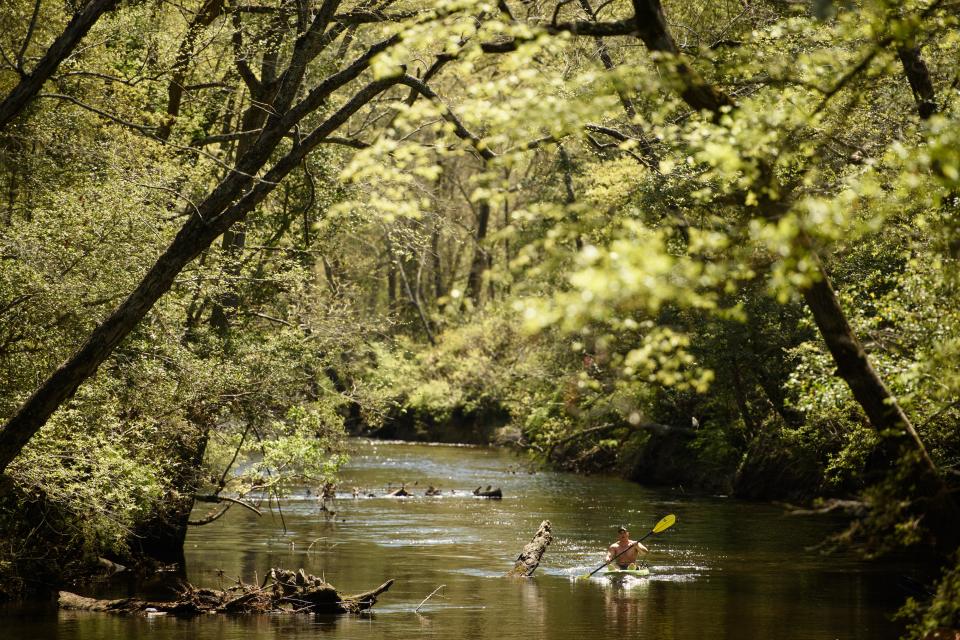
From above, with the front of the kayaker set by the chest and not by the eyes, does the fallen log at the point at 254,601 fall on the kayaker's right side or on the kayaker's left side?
on the kayaker's right side

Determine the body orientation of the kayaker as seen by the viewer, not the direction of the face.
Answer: toward the camera

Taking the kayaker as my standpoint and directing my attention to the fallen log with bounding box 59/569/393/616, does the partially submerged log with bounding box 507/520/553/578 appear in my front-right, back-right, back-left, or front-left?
front-right

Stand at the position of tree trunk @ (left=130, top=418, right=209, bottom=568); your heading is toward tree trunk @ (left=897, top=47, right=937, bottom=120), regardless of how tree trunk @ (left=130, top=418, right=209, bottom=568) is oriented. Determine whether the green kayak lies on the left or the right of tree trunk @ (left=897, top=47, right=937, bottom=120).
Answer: left

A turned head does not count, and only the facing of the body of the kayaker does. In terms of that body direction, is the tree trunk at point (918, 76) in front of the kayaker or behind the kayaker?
in front

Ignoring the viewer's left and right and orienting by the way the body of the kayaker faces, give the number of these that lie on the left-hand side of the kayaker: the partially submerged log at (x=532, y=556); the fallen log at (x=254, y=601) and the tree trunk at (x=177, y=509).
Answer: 0

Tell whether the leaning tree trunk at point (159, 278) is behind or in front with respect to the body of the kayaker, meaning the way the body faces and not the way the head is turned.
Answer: in front

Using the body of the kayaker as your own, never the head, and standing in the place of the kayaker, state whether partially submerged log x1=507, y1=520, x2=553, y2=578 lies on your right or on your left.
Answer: on your right
